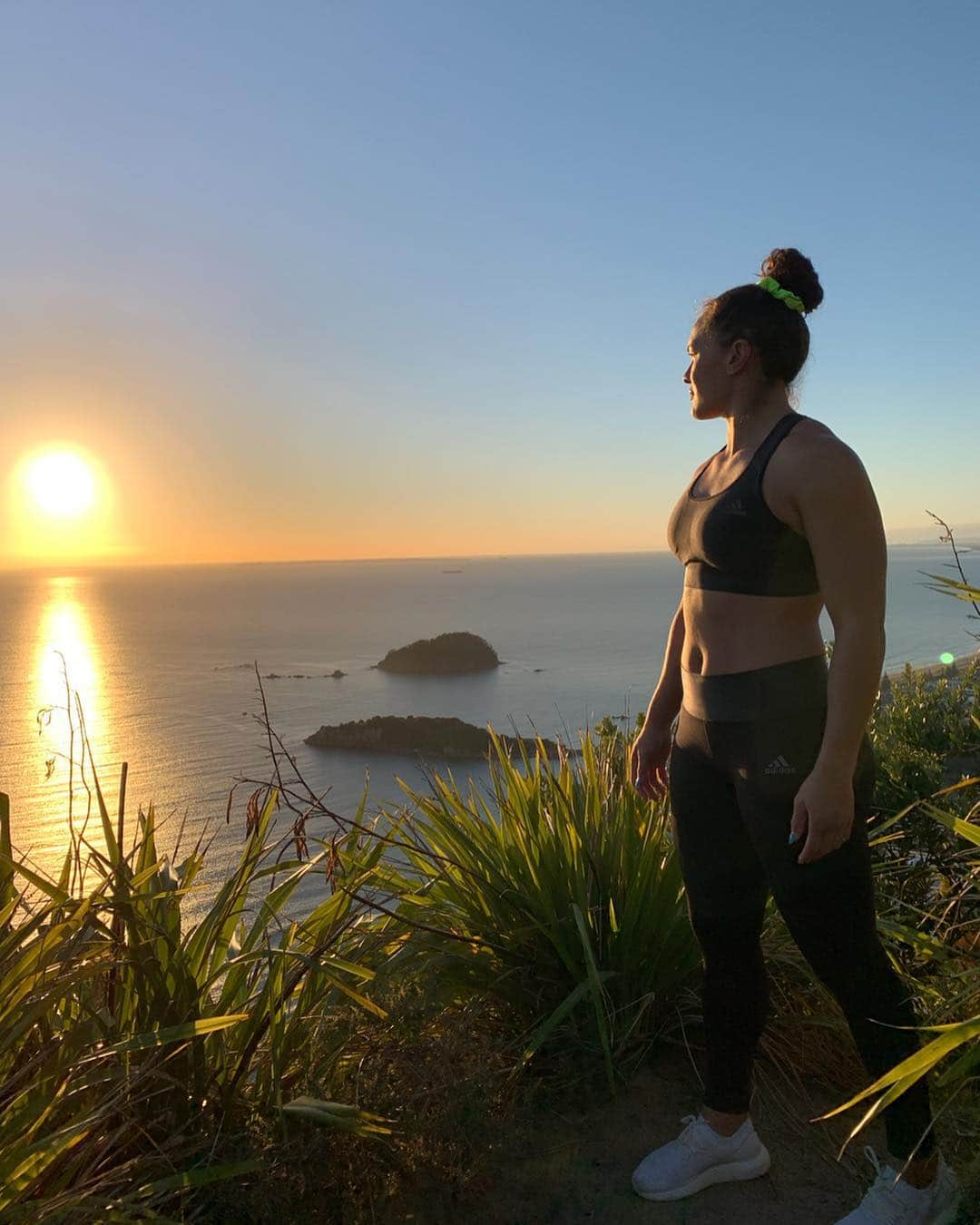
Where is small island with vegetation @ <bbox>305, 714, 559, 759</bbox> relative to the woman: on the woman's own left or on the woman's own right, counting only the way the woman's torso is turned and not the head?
on the woman's own right

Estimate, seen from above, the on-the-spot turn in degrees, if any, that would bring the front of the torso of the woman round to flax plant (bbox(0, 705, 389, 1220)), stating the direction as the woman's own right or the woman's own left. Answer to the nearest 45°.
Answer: approximately 45° to the woman's own right

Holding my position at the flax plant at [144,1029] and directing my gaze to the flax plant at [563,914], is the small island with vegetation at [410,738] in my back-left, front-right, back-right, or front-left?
front-left

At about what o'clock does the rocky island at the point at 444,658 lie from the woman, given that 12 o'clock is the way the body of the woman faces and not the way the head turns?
The rocky island is roughly at 4 o'clock from the woman.

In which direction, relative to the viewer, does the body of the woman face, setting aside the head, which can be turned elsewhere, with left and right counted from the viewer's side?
facing the viewer and to the left of the viewer

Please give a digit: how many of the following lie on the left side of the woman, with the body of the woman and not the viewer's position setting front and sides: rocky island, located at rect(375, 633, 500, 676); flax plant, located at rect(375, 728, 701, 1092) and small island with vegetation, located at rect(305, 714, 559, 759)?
0

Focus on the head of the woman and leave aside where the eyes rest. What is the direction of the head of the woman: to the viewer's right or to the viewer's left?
to the viewer's left

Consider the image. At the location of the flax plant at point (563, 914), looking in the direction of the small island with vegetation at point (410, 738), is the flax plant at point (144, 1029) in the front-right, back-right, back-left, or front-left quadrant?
back-left

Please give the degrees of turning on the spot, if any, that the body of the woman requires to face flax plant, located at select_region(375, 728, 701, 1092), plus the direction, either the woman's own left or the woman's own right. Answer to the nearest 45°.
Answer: approximately 90° to the woman's own right
